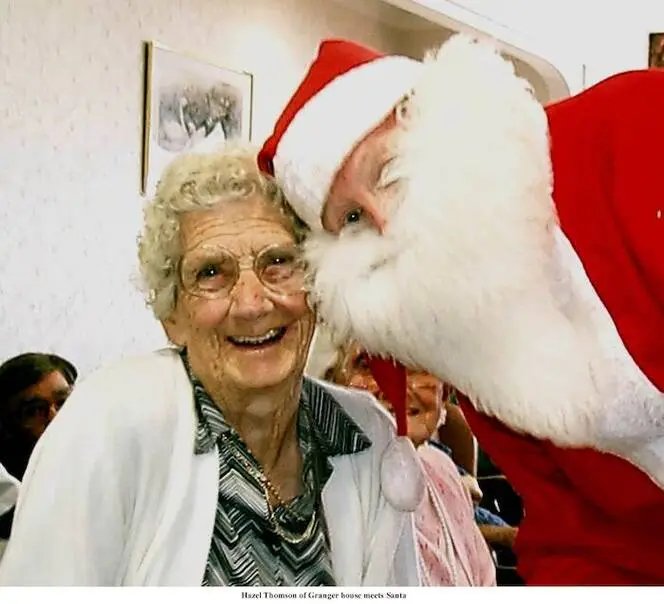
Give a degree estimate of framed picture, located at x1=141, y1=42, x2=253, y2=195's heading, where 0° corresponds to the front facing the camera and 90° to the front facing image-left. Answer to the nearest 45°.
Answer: approximately 315°

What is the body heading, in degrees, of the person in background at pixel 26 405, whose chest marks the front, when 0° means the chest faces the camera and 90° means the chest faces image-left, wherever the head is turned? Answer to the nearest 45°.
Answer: approximately 315°

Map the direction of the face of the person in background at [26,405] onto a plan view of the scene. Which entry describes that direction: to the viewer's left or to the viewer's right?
to the viewer's right

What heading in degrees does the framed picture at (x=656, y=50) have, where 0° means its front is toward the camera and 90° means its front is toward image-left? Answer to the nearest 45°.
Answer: approximately 0°
